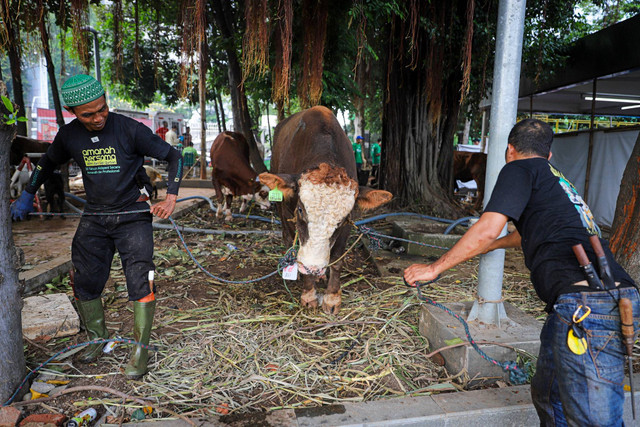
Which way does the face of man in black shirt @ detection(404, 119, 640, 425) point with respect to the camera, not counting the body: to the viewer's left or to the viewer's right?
to the viewer's left

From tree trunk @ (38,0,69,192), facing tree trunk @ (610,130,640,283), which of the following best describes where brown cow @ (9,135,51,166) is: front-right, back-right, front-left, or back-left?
back-left

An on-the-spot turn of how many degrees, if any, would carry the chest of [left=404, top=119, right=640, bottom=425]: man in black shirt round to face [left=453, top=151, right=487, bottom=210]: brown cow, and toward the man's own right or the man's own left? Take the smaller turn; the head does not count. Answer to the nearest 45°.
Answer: approximately 45° to the man's own right

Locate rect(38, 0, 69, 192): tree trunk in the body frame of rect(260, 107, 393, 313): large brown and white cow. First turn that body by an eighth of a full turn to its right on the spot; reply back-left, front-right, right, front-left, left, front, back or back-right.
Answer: right
